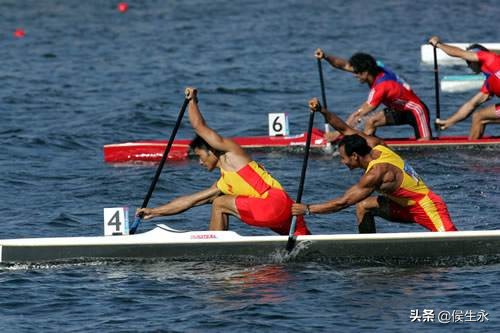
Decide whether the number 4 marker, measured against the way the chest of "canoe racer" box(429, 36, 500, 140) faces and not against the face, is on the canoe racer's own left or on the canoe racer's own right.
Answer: on the canoe racer's own left

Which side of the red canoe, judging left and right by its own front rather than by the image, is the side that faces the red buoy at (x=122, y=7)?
right

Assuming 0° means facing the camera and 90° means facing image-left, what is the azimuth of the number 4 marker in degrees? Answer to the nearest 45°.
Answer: approximately 0°

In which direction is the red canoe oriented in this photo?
to the viewer's left

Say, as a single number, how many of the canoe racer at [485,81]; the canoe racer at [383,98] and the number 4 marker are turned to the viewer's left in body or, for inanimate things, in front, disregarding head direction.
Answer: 2

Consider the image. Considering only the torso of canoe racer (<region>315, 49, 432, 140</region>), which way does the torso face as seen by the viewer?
to the viewer's left

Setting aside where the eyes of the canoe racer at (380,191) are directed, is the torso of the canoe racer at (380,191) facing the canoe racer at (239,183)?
yes

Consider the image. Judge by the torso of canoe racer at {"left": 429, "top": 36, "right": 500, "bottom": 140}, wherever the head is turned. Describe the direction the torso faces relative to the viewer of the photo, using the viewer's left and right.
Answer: facing to the left of the viewer

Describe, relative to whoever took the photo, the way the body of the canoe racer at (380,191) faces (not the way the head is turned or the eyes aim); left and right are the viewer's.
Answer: facing to the left of the viewer

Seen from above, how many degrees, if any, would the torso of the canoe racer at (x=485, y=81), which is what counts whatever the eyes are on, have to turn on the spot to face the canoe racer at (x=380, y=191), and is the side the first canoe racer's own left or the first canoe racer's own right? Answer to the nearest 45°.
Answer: approximately 90° to the first canoe racer's own left
